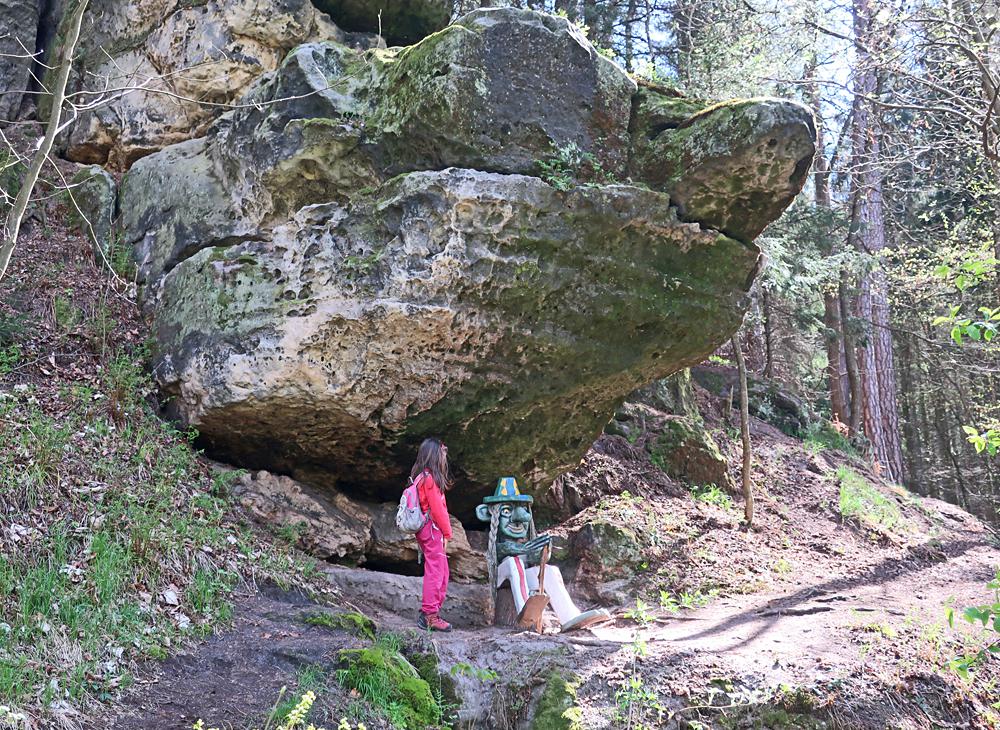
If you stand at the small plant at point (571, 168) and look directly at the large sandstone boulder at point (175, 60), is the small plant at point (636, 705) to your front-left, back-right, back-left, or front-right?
back-left

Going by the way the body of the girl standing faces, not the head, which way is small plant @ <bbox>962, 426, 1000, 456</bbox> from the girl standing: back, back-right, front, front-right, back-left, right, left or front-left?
front-right

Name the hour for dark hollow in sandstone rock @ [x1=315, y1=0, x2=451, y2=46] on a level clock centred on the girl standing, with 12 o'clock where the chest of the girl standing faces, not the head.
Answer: The dark hollow in sandstone rock is roughly at 9 o'clock from the girl standing.

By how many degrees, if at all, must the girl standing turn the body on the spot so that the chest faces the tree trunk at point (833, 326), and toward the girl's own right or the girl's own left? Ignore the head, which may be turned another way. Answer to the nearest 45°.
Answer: approximately 45° to the girl's own left

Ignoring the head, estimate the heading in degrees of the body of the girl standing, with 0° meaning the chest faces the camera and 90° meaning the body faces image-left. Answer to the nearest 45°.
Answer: approximately 270°

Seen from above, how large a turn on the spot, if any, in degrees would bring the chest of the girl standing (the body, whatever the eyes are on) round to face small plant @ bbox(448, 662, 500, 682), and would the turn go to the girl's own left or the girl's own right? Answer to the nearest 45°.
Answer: approximately 90° to the girl's own right

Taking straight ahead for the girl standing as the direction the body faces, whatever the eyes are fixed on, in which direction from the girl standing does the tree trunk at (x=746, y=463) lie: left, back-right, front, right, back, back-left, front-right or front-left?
front-left

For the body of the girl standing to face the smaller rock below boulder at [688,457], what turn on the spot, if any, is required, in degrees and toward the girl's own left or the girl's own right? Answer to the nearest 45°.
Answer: approximately 45° to the girl's own left

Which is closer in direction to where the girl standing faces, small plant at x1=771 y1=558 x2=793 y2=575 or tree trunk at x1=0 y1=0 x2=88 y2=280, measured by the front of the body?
the small plant

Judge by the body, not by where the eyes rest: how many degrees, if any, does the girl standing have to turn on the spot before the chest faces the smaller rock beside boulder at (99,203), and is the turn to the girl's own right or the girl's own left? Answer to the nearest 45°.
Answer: approximately 135° to the girl's own left
